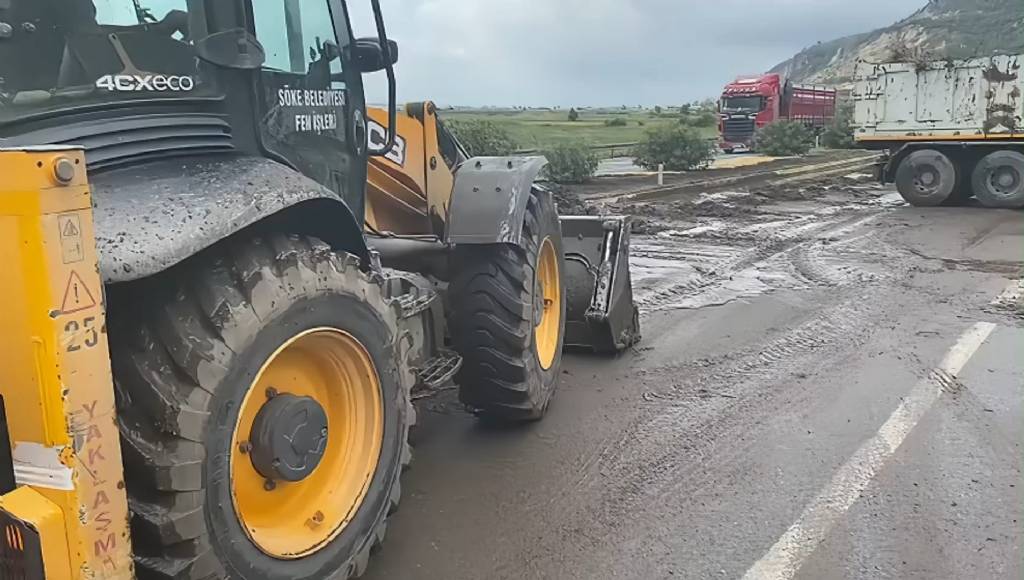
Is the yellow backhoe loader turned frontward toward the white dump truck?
yes

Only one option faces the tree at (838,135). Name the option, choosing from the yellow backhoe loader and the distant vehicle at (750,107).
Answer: the yellow backhoe loader

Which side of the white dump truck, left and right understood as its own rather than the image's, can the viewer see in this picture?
right

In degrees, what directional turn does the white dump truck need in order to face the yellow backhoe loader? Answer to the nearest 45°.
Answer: approximately 90° to its right

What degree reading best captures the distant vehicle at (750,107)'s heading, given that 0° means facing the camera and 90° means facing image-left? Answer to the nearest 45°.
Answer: approximately 45°

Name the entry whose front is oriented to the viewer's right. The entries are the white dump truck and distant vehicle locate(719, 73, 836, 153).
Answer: the white dump truck

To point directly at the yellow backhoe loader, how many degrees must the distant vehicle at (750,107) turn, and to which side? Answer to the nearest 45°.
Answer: approximately 45° to its left

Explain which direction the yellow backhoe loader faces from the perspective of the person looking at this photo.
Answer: facing away from the viewer and to the right of the viewer

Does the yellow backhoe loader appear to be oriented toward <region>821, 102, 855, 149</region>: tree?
yes

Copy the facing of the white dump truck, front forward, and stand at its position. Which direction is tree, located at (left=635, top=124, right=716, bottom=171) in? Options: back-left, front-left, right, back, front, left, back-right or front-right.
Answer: back-left

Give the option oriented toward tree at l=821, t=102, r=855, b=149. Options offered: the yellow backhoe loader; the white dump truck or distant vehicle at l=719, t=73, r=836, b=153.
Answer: the yellow backhoe loader
